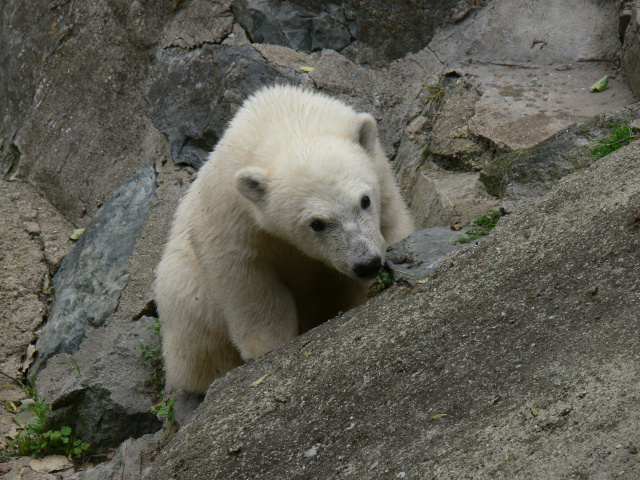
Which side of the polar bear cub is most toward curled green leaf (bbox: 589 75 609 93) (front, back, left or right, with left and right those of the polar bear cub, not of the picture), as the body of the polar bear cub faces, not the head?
left

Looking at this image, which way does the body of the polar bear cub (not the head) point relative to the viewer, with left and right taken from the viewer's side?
facing the viewer and to the right of the viewer

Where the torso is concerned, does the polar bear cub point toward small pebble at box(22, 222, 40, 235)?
no

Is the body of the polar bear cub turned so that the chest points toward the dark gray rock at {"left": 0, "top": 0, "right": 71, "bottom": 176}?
no

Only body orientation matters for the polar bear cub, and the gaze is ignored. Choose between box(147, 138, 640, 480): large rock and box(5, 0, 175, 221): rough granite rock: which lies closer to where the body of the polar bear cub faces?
the large rock

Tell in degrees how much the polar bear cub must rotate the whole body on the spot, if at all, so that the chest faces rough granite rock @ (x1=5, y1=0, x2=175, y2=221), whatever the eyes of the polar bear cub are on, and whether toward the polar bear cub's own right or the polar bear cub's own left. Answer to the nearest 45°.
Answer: approximately 180°

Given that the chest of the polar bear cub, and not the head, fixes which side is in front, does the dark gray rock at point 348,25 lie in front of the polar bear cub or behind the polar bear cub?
behind

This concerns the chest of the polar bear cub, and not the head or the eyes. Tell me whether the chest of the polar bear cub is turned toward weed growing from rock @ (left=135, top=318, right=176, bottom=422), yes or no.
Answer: no

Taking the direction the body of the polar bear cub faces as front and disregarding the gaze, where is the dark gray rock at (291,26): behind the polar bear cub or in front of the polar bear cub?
behind
